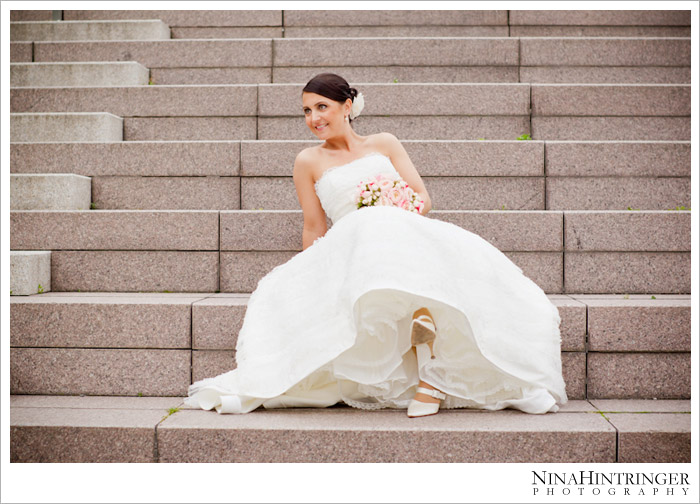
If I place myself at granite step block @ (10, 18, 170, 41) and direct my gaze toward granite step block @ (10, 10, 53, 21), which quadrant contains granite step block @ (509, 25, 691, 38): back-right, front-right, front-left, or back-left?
back-right

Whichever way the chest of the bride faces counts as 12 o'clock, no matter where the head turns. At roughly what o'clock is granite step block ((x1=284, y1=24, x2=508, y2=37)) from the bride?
The granite step block is roughly at 6 o'clock from the bride.

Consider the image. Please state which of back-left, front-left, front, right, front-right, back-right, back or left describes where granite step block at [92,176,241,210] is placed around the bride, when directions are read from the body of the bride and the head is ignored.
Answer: back-right

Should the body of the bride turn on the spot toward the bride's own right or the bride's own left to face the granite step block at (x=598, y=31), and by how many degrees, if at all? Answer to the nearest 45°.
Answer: approximately 135° to the bride's own left

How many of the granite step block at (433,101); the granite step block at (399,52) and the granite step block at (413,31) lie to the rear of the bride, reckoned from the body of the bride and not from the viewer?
3

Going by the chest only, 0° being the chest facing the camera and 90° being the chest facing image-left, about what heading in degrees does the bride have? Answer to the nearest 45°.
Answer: approximately 0°

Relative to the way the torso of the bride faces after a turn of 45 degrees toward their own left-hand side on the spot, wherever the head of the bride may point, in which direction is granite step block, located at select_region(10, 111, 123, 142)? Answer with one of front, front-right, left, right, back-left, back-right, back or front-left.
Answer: back

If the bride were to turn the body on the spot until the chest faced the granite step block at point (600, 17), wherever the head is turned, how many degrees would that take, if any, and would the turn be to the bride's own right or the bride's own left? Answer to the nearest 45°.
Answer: approximately 135° to the bride's own left

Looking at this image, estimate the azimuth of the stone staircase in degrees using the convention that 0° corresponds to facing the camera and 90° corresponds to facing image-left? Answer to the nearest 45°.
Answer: approximately 0°

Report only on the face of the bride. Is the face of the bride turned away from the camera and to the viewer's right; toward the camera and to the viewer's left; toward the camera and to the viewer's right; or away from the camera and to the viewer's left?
toward the camera and to the viewer's left

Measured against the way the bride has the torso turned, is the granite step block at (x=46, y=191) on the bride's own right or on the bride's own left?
on the bride's own right

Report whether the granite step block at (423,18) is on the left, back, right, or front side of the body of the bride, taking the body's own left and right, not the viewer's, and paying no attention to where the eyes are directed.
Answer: back
